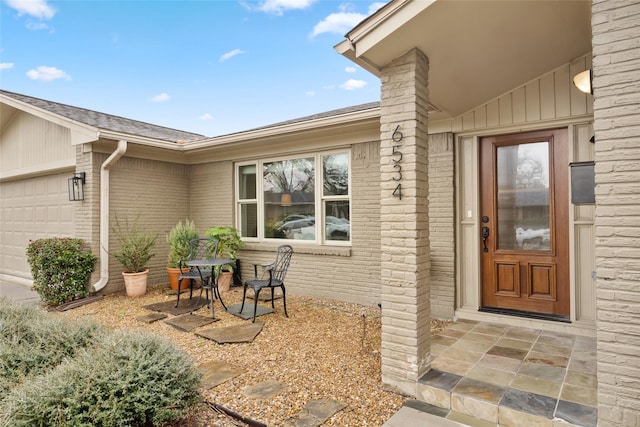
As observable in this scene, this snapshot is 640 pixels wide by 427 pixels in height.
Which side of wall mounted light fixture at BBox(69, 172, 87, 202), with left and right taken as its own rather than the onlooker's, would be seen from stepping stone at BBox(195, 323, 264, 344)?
left

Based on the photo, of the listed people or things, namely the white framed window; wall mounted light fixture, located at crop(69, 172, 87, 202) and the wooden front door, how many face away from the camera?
0

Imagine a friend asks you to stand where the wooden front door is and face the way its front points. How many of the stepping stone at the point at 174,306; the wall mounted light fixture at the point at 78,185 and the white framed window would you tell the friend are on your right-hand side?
3

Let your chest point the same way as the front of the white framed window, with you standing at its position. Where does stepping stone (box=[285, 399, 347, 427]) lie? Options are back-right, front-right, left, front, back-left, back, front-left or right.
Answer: front-left

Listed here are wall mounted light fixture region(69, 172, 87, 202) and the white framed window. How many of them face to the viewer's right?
0

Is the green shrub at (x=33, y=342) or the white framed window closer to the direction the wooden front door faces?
the green shrub

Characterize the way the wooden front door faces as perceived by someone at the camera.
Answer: facing the viewer

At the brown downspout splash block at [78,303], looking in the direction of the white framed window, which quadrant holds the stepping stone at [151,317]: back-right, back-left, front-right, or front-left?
front-right

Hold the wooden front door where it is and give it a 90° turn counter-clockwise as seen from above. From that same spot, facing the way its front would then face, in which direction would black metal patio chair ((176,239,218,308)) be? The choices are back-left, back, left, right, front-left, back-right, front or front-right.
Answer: back

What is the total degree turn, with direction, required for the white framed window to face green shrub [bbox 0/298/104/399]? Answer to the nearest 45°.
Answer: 0° — it already faces it

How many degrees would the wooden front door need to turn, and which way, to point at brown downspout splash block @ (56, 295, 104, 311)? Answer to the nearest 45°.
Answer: approximately 90° to its right

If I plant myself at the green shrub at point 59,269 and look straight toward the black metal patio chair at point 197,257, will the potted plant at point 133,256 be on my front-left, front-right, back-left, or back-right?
front-left

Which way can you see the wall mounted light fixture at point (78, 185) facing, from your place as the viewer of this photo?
facing the viewer and to the left of the viewer

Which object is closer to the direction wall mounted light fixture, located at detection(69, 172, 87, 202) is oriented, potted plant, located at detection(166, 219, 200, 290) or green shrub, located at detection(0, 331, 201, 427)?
the green shrub

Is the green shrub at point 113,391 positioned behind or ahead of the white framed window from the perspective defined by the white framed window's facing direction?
ahead

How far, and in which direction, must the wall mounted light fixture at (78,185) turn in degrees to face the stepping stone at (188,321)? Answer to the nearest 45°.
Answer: approximately 90° to its left

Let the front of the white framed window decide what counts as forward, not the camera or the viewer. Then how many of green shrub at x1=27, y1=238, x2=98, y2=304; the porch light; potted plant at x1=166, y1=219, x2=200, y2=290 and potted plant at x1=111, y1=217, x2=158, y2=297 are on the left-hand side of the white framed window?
1

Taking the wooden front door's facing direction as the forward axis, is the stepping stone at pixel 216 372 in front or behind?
in front
